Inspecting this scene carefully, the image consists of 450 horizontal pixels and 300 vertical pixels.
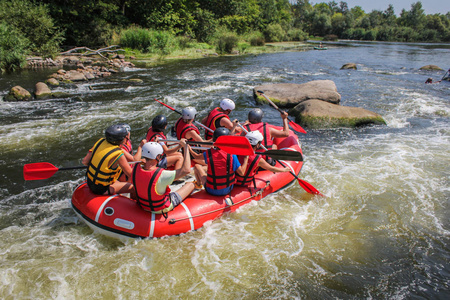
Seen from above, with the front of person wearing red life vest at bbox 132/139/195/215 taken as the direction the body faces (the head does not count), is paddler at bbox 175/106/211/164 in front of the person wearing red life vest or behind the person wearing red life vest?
in front

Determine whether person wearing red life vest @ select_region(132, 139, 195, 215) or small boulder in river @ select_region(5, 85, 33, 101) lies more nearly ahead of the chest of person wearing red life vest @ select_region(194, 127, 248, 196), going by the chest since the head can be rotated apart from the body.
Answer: the small boulder in river

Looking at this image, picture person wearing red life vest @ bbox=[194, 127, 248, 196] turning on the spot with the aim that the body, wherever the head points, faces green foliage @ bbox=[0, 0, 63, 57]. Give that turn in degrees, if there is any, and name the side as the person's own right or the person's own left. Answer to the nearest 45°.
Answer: approximately 45° to the person's own left

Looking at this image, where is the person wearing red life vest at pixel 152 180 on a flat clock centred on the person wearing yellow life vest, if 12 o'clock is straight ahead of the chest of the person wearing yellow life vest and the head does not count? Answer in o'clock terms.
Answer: The person wearing red life vest is roughly at 3 o'clock from the person wearing yellow life vest.

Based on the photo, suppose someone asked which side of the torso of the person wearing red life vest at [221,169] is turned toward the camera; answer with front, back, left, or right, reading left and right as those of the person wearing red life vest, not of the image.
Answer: back

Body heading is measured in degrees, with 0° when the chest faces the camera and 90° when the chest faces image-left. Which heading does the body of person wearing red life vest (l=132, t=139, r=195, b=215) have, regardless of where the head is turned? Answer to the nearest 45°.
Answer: approximately 225°

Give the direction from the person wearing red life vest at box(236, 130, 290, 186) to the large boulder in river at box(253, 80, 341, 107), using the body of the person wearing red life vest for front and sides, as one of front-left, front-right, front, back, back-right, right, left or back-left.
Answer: front-left

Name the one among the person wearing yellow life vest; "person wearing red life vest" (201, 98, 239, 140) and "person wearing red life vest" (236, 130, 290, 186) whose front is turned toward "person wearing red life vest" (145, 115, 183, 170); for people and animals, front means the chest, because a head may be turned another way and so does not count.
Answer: the person wearing yellow life vest

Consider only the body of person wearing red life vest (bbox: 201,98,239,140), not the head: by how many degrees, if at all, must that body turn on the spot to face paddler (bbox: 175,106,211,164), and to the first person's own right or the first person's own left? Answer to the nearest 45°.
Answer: approximately 135° to the first person's own right

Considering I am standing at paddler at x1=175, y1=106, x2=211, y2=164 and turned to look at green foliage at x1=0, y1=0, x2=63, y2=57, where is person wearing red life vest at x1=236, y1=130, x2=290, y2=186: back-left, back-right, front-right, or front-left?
back-right

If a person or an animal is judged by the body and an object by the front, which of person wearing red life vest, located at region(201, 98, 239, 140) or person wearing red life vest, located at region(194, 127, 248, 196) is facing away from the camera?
person wearing red life vest, located at region(194, 127, 248, 196)
